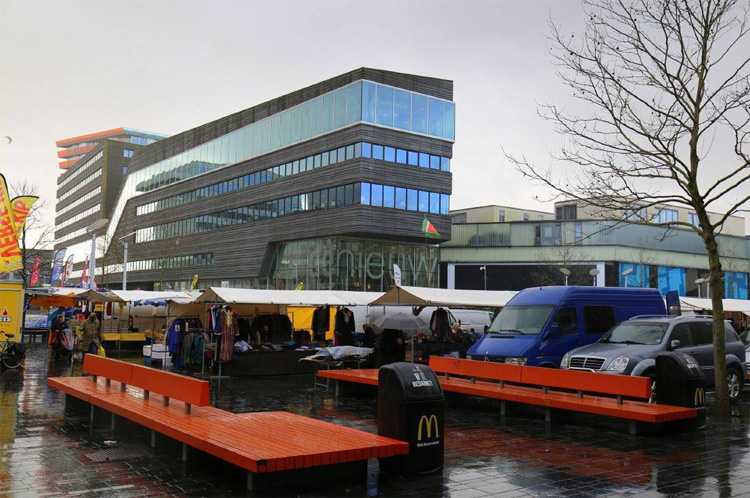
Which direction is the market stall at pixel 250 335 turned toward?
toward the camera

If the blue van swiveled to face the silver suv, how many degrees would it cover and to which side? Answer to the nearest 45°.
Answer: approximately 90° to its left

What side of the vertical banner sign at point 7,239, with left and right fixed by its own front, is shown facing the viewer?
front

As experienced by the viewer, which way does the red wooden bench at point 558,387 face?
facing the viewer and to the left of the viewer

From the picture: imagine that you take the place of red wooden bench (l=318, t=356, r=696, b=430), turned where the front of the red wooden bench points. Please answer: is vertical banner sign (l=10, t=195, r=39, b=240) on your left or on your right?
on your right

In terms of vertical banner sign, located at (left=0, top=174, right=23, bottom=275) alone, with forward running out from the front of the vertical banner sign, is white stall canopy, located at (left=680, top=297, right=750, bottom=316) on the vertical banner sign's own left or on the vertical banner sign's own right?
on the vertical banner sign's own left

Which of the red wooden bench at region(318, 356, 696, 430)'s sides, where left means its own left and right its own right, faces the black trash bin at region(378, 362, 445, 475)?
front

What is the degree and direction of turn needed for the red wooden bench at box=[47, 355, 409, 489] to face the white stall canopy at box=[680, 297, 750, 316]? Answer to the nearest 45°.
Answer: approximately 180°

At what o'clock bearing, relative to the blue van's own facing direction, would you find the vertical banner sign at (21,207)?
The vertical banner sign is roughly at 2 o'clock from the blue van.

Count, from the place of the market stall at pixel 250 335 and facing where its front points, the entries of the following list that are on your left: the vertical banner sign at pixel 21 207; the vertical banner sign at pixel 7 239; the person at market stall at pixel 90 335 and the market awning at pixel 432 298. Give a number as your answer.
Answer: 1

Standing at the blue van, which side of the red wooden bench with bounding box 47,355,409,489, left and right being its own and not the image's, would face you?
back
